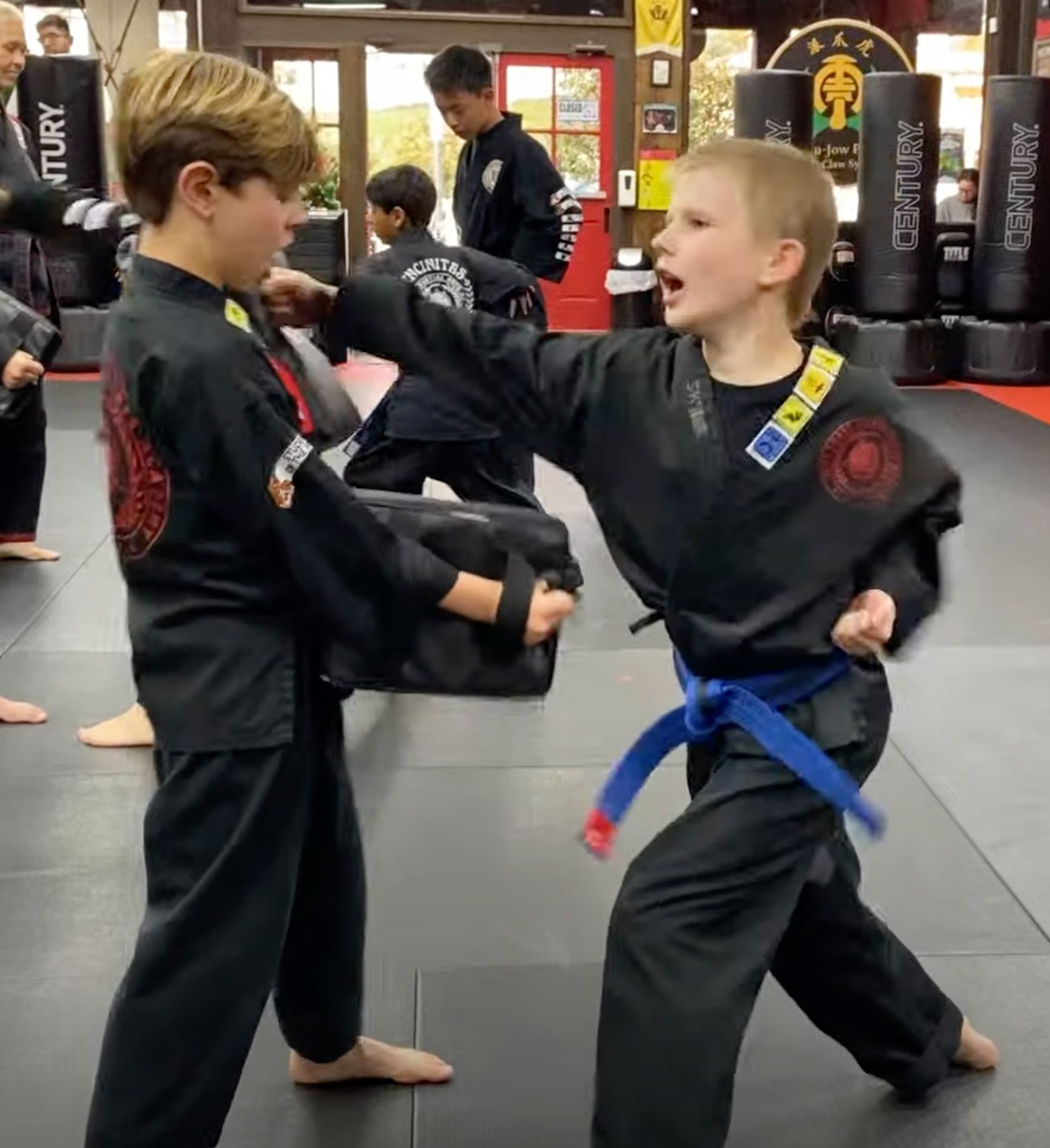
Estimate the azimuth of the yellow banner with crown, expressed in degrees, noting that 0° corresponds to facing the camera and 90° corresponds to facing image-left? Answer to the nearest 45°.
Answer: approximately 0°

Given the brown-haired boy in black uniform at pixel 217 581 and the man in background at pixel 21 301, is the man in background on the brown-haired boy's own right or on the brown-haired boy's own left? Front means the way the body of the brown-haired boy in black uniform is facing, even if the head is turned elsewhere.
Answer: on the brown-haired boy's own left

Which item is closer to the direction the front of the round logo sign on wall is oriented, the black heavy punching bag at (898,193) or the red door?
the black heavy punching bag

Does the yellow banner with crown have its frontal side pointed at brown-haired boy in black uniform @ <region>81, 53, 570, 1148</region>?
yes

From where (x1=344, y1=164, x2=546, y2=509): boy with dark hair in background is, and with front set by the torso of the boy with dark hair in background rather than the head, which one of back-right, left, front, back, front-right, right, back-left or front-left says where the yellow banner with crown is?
front-right

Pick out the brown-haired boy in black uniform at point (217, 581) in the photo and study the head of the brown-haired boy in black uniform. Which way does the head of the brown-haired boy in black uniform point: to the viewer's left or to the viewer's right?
to the viewer's right

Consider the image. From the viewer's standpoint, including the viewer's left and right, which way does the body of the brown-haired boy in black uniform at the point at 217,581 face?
facing to the right of the viewer

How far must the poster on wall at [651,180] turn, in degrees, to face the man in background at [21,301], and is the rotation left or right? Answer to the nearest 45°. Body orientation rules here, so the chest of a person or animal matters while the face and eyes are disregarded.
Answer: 0° — it already faces them
